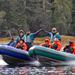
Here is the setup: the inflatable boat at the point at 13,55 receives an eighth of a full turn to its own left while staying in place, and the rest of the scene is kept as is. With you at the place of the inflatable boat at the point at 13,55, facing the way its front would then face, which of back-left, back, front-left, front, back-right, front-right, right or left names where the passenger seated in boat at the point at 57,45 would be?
back-left

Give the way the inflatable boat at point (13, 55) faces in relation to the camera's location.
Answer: facing to the left of the viewer

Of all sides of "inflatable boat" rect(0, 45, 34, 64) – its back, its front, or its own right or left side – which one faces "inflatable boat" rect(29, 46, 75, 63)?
back
